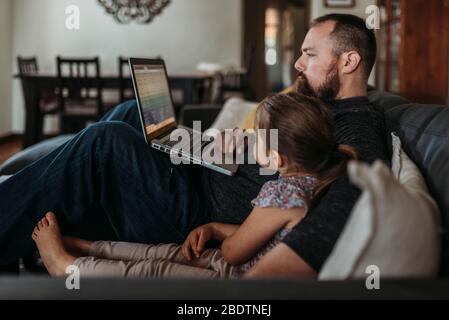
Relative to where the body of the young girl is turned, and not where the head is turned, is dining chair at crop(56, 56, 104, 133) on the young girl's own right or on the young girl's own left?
on the young girl's own right

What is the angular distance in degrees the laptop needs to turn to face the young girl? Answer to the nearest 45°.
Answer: approximately 45° to its right

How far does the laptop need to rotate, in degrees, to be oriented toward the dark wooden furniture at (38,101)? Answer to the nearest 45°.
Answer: approximately 135° to its left

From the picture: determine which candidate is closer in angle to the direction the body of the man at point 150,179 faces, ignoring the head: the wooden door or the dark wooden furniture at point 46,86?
the dark wooden furniture

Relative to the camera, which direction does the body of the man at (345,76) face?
to the viewer's left

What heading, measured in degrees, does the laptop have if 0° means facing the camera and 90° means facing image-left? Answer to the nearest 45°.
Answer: approximately 315°

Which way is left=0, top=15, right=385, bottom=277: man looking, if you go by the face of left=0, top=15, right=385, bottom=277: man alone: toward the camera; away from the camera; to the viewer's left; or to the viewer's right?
to the viewer's left

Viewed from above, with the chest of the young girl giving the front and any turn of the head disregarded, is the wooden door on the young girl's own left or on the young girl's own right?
on the young girl's own right

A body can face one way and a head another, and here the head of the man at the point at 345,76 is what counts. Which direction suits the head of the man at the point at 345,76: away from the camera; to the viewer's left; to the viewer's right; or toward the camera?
to the viewer's left

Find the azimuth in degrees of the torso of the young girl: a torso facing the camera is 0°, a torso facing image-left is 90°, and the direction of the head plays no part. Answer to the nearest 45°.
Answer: approximately 90°

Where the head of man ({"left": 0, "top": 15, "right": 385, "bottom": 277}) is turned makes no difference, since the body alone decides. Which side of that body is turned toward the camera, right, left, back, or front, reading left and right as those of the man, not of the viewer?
left

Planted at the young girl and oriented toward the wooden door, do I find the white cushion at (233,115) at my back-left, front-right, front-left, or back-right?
front-left

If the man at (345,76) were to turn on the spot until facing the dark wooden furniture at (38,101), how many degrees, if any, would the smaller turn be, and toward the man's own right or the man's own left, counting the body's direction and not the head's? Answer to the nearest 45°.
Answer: approximately 45° to the man's own right

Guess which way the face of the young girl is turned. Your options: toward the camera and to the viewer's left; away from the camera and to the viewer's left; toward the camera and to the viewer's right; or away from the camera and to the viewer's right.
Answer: away from the camera and to the viewer's left
